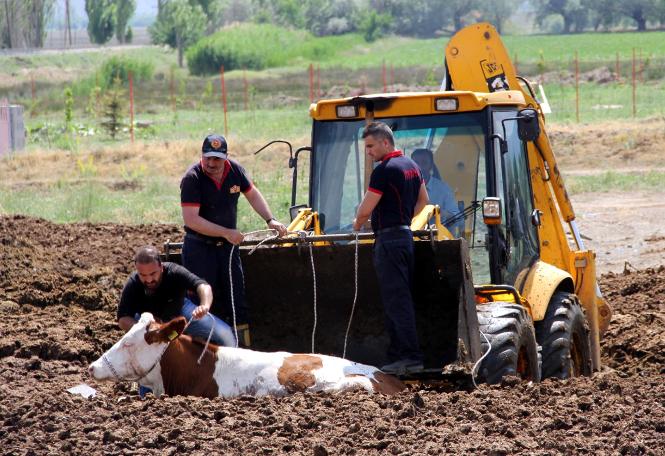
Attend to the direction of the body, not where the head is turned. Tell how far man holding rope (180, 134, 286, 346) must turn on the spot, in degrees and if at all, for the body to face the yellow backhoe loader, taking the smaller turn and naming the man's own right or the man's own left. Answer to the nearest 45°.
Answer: approximately 45° to the man's own left

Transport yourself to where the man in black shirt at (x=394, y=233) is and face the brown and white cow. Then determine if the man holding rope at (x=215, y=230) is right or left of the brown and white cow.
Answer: right

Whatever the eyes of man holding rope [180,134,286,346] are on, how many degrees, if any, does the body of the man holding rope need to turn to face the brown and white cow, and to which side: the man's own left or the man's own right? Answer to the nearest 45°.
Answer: approximately 45° to the man's own right

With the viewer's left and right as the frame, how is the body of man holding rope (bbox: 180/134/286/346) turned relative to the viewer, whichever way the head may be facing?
facing the viewer and to the right of the viewer

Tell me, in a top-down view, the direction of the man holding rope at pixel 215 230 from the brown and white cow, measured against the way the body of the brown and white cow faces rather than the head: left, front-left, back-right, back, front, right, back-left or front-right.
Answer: right

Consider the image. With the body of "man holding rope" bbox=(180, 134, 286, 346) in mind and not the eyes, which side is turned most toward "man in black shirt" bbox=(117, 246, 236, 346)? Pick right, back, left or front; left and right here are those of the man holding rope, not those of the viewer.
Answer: right

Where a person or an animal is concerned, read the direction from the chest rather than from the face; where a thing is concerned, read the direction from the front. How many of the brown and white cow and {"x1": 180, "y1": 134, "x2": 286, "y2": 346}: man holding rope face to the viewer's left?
1

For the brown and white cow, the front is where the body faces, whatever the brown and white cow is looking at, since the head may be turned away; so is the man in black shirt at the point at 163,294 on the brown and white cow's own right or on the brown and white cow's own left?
on the brown and white cow's own right

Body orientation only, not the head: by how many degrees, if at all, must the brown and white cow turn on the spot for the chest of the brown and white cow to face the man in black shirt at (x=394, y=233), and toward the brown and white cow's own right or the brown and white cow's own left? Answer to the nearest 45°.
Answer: approximately 180°

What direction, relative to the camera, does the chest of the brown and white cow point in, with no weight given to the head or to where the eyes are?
to the viewer's left

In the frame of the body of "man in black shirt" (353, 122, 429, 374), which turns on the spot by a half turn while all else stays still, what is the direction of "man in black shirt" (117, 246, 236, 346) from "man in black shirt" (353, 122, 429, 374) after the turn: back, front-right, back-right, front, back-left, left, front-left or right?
back-right

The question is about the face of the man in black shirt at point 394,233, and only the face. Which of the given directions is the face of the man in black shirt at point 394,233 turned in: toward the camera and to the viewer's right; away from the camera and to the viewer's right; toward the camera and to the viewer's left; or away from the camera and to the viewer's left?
toward the camera and to the viewer's left
